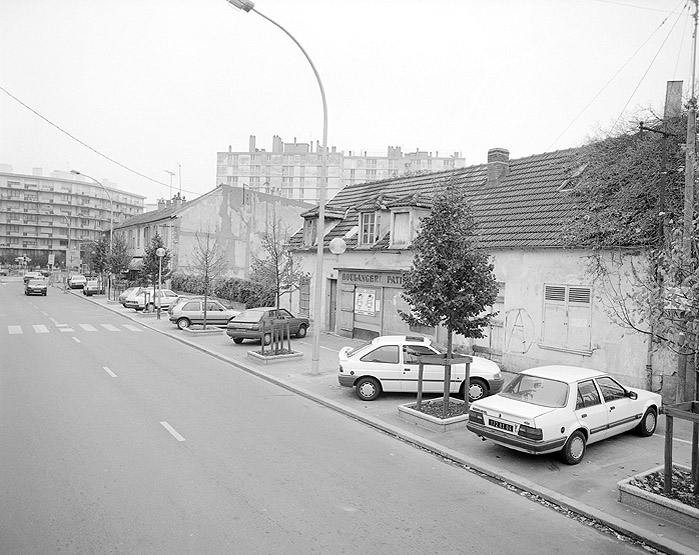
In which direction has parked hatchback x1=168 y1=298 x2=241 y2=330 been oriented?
to the viewer's right

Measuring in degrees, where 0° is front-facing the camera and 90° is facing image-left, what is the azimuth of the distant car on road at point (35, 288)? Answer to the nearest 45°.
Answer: approximately 0°

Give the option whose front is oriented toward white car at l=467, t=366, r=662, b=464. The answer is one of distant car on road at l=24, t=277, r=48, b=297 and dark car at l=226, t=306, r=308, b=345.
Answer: the distant car on road

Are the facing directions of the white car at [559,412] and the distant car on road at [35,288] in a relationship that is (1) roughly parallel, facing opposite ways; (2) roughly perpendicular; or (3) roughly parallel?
roughly perpendicular

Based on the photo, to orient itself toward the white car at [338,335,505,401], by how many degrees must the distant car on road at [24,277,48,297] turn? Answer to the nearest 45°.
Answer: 0° — it already faces it

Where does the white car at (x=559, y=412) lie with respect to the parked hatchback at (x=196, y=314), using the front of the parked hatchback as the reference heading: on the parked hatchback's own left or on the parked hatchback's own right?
on the parked hatchback's own right

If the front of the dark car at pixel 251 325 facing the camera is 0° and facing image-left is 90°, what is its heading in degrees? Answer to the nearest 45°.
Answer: approximately 225°

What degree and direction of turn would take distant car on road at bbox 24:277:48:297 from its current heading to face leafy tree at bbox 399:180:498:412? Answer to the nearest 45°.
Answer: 0° — it already faces it

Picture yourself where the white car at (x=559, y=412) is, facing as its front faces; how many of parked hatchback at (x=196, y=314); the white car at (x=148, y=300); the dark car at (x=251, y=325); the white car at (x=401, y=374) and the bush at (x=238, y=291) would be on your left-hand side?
5

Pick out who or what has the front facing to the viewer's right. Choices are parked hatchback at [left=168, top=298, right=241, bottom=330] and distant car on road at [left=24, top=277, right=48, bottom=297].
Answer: the parked hatchback
